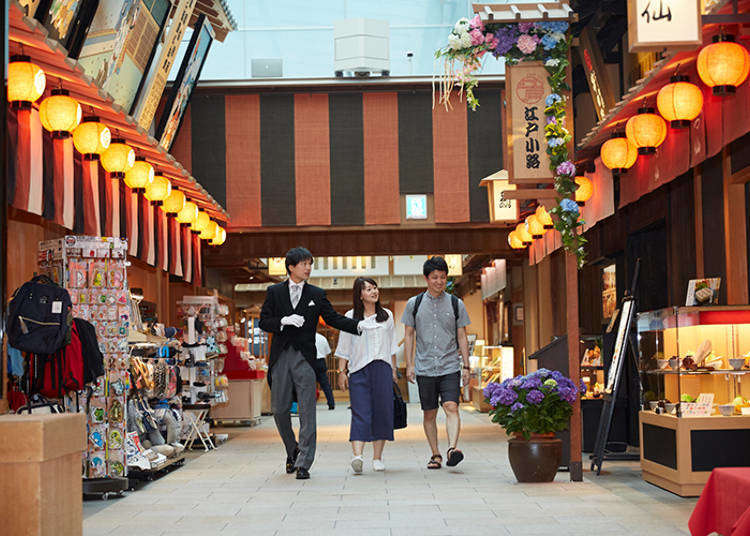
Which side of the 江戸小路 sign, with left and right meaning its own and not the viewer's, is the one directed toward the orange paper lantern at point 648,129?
left

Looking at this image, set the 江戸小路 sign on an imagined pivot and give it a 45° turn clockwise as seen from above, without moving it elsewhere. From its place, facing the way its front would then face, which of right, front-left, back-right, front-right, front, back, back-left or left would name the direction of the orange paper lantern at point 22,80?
front

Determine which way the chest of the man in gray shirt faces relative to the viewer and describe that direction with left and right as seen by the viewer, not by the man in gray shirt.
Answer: facing the viewer

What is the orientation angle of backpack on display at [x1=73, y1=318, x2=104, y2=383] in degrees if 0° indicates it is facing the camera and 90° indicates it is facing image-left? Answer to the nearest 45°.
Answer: approximately 270°

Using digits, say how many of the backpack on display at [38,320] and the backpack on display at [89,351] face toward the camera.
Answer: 1

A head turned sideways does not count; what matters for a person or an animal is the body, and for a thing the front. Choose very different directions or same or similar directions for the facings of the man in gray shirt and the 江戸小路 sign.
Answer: same or similar directions

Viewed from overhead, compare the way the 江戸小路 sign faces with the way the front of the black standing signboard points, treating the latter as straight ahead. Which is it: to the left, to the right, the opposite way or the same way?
to the left

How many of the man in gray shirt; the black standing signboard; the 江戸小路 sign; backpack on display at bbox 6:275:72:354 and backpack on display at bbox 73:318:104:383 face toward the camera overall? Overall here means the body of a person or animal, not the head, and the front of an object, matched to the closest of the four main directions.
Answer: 3

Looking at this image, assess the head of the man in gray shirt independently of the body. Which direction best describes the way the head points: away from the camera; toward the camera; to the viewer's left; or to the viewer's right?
toward the camera

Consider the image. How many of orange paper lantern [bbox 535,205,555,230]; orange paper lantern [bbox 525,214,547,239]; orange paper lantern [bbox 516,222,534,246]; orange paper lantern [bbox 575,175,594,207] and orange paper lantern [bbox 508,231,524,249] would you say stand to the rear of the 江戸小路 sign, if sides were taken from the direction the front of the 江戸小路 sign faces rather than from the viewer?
5

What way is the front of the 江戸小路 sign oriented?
toward the camera

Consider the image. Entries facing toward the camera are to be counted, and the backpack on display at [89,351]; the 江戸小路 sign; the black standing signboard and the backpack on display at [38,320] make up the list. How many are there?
2

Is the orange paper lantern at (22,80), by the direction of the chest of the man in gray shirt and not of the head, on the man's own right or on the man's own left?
on the man's own right

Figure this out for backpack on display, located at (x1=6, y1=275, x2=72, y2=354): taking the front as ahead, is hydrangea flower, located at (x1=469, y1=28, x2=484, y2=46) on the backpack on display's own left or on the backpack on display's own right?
on the backpack on display's own left

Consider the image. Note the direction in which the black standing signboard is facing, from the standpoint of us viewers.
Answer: facing to the left of the viewer
